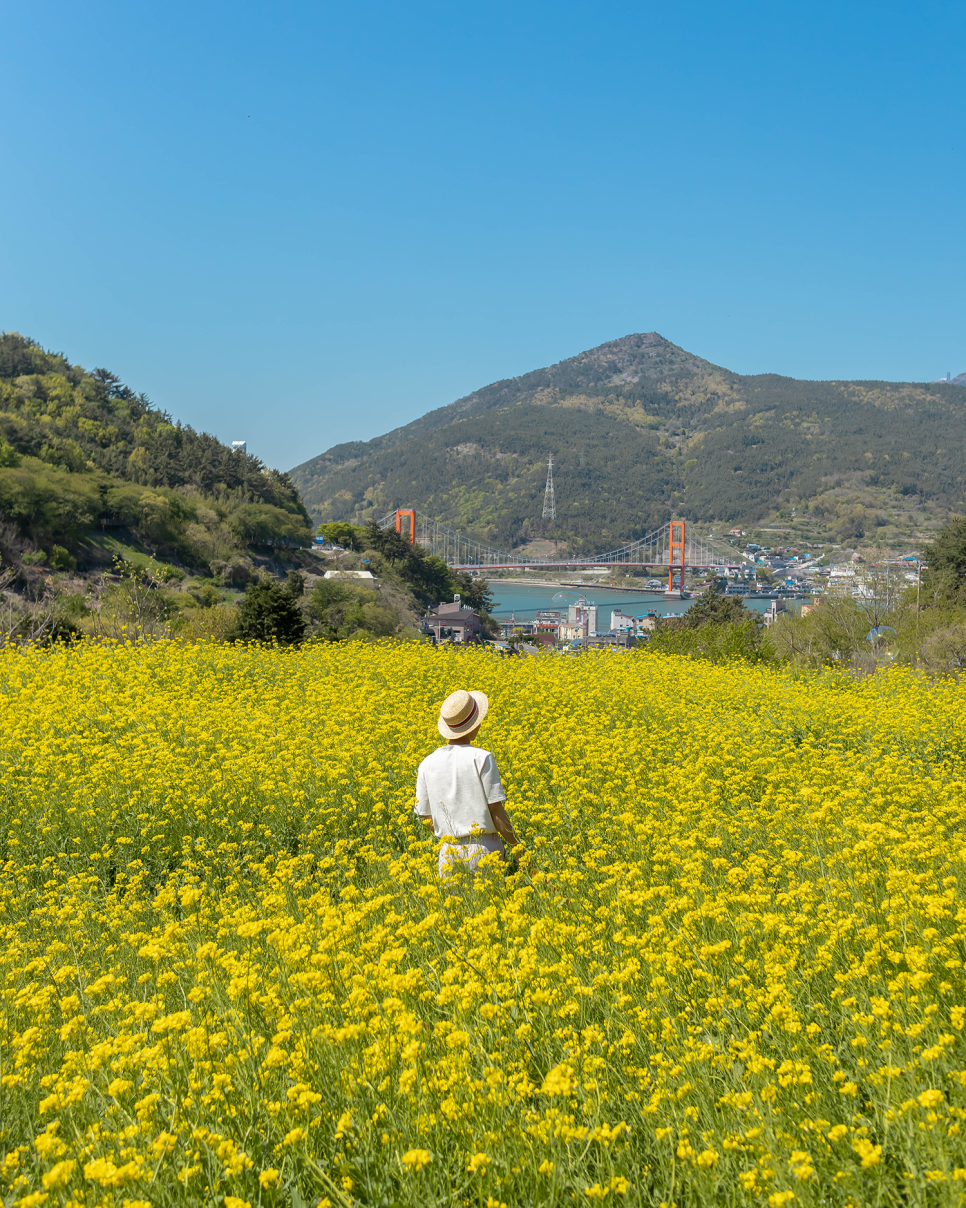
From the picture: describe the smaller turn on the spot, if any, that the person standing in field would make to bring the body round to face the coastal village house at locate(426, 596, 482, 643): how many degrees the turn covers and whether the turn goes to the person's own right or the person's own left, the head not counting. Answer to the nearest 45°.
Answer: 0° — they already face it

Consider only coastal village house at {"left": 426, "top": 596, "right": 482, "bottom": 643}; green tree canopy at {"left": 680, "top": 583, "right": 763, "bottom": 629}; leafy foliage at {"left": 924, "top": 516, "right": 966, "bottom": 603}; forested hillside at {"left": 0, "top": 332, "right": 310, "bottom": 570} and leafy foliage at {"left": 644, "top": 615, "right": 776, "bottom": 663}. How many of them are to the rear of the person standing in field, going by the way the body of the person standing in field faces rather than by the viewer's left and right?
0

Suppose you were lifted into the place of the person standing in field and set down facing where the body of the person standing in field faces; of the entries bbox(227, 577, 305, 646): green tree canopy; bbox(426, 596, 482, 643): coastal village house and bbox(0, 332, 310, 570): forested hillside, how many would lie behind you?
0

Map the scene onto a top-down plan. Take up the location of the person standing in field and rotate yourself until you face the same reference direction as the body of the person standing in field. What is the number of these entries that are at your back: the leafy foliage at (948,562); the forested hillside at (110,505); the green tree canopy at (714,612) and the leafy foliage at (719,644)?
0

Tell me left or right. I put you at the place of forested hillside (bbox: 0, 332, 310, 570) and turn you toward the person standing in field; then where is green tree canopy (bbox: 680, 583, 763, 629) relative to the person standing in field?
left

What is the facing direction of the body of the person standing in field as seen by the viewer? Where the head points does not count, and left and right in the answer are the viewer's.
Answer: facing away from the viewer

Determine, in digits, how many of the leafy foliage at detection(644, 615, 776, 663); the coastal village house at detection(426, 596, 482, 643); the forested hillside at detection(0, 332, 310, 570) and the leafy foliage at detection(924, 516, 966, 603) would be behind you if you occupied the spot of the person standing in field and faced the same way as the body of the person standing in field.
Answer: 0

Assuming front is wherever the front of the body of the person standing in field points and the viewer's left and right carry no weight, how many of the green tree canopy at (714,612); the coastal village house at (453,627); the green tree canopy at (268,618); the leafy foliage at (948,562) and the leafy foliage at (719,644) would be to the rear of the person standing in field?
0

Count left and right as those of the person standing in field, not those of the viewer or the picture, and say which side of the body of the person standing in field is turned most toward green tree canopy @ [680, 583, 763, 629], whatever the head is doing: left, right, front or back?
front

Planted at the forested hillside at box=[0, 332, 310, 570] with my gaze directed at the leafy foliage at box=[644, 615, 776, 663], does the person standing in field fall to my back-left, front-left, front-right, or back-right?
front-right

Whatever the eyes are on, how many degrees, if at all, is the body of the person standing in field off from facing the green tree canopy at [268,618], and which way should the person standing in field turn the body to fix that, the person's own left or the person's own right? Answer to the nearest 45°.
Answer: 0° — they already face it

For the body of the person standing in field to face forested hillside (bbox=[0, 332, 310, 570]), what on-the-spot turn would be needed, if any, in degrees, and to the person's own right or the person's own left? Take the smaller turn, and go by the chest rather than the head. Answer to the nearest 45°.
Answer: approximately 45° to the person's own left

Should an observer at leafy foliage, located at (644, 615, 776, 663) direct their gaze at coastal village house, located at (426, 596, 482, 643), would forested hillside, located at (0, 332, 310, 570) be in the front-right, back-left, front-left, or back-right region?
front-left

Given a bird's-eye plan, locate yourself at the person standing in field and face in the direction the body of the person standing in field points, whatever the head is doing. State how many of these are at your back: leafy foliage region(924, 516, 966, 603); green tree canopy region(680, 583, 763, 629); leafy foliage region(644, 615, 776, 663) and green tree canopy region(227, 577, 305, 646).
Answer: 0

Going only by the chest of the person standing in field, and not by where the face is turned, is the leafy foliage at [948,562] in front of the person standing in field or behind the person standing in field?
in front

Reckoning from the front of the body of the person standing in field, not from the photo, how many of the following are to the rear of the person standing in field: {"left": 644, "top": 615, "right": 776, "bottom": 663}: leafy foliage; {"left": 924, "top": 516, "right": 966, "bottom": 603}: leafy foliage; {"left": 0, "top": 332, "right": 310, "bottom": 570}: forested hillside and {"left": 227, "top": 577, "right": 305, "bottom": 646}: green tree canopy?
0

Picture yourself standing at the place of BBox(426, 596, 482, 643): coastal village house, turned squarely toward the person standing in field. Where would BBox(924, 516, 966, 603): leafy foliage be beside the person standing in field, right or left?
left
